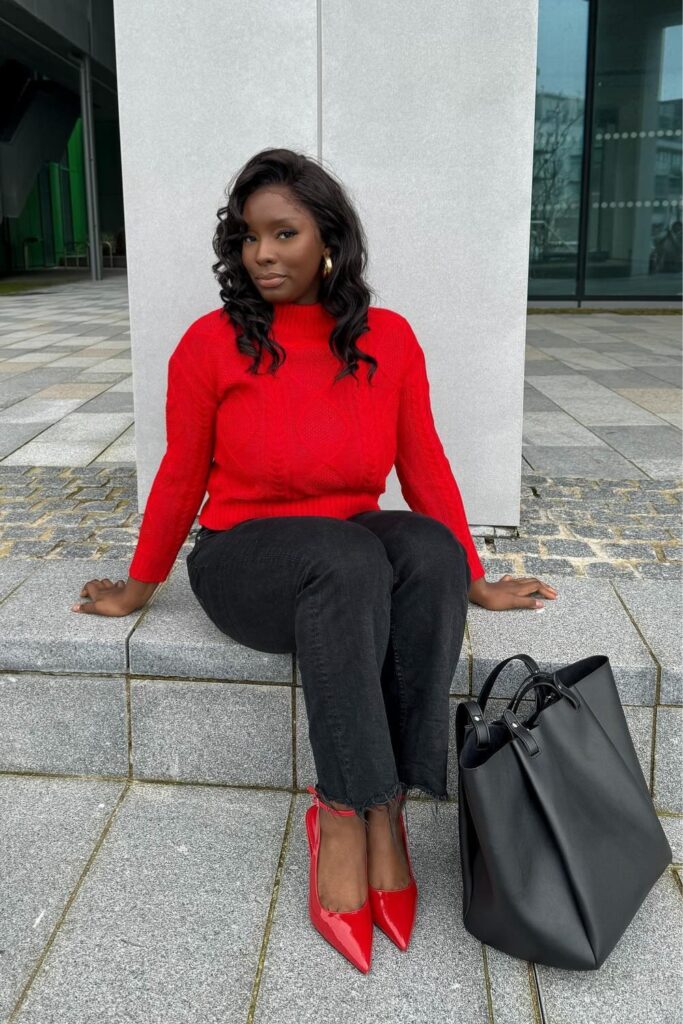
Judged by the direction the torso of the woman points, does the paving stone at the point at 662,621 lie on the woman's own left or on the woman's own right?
on the woman's own left

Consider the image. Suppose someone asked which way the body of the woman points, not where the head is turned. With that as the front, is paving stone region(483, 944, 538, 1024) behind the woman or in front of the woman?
in front

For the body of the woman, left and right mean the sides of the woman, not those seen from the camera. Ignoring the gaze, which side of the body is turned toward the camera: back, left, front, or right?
front

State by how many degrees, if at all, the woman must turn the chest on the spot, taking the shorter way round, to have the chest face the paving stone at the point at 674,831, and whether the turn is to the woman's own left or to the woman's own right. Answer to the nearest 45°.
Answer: approximately 90° to the woman's own left

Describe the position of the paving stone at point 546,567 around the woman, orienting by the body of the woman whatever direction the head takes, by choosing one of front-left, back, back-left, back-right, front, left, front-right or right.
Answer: back-left

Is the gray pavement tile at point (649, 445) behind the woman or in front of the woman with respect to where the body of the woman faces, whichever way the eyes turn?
behind

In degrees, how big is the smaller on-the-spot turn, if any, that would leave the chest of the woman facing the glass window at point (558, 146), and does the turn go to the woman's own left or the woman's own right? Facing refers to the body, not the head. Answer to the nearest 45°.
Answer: approximately 180°

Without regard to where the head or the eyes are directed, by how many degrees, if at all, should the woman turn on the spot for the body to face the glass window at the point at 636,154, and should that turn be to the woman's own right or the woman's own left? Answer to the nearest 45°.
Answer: approximately 180°

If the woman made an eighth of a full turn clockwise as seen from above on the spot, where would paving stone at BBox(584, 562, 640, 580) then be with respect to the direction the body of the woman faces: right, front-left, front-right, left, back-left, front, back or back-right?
back

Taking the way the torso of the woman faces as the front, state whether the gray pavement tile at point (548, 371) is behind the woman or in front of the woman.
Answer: behind

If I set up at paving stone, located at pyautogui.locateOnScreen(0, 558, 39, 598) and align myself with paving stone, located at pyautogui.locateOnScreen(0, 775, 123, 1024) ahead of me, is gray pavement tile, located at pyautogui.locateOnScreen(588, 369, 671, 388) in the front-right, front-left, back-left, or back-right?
back-left

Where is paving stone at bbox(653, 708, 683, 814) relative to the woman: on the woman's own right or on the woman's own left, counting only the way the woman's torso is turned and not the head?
on the woman's own left

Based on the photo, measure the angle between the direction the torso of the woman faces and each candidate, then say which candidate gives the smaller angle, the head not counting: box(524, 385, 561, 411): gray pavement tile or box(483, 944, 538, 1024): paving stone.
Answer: the paving stone
